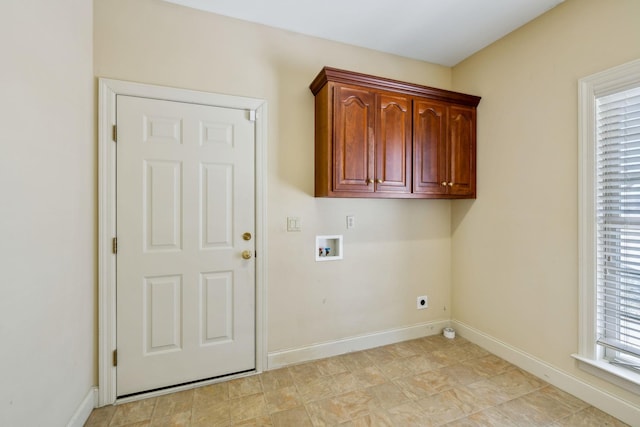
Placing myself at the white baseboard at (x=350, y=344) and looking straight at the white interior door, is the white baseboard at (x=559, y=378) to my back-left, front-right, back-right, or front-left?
back-left

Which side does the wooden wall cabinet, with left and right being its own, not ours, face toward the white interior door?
right

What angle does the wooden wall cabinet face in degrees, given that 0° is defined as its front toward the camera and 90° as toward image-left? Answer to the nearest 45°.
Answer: approximately 315°

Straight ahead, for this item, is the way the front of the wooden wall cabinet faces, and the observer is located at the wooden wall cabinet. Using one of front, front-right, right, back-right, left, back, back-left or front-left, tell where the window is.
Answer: front-left
